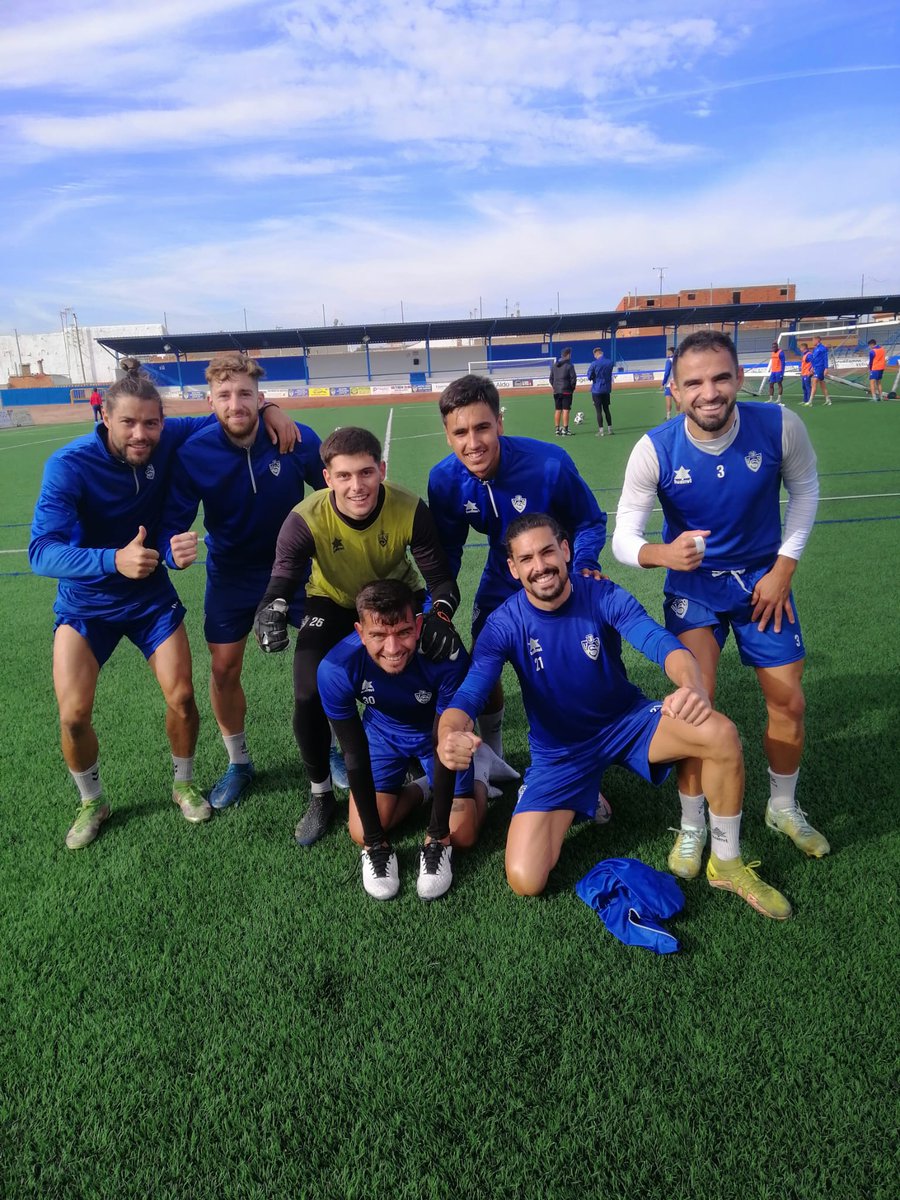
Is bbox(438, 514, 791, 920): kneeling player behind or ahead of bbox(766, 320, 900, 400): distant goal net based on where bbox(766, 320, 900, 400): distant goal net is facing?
ahead

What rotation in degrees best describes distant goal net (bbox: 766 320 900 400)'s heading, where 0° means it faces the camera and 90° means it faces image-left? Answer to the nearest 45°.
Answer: approximately 45°

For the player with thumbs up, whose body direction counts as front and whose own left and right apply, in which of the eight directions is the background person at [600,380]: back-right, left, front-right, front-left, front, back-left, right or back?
back-left

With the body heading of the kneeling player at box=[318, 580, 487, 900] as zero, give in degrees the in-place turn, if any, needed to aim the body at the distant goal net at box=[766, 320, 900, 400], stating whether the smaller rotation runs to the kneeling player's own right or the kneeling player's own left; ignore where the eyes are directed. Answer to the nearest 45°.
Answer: approximately 135° to the kneeling player's own left

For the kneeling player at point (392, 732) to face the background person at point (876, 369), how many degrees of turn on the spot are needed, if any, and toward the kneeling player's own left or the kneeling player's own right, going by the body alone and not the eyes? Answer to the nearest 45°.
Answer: approximately 135° to the kneeling player's own left

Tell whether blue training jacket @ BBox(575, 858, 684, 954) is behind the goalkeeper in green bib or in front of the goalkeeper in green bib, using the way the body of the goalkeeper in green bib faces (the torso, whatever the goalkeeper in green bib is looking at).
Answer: in front

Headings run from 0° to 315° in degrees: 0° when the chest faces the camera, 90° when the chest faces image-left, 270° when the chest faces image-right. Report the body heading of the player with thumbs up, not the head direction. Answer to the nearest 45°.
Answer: approximately 0°
